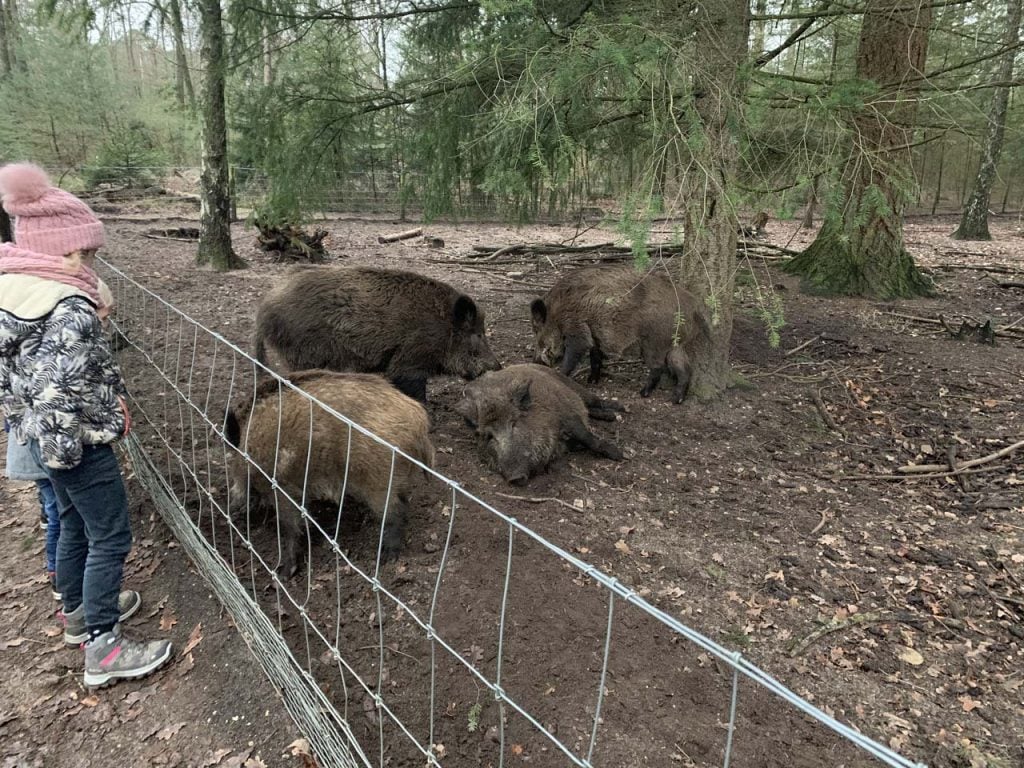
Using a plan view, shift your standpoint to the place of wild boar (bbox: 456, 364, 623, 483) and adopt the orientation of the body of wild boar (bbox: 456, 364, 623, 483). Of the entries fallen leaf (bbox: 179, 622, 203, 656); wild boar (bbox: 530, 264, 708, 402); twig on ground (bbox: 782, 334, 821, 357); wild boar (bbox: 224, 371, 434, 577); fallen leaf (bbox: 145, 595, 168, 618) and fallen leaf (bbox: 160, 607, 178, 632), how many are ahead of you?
4

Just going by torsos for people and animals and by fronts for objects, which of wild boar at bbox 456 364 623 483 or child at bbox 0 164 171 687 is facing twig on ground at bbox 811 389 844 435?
the child

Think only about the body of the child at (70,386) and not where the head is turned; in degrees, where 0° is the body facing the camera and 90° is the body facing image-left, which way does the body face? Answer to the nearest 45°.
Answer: approximately 270°

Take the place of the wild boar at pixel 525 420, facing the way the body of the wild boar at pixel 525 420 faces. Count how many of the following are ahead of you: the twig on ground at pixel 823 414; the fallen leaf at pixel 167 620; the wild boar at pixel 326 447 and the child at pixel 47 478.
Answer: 3

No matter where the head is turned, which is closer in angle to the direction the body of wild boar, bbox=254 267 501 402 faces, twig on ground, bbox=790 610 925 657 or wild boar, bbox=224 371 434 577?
the twig on ground

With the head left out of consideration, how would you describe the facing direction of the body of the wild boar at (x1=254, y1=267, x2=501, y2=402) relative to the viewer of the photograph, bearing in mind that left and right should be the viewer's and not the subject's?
facing to the right of the viewer

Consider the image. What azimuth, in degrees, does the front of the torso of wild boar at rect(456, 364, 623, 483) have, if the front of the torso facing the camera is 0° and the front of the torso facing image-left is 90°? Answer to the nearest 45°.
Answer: approximately 45°

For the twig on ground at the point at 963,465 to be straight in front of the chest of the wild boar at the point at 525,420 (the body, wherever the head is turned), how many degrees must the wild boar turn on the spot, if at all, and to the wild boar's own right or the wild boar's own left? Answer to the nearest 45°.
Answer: approximately 135° to the wild boar's own left

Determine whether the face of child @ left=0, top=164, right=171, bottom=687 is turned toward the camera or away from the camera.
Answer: away from the camera

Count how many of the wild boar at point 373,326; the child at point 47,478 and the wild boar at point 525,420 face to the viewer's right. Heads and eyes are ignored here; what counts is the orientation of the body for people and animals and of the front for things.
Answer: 2
